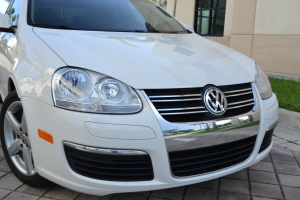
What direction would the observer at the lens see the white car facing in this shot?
facing the viewer and to the right of the viewer

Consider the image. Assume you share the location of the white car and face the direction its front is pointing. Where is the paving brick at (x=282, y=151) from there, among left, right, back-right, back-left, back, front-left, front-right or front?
left
